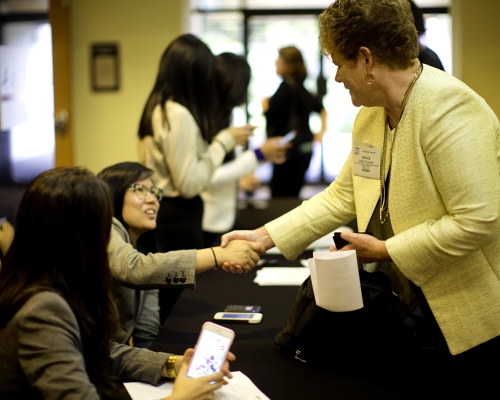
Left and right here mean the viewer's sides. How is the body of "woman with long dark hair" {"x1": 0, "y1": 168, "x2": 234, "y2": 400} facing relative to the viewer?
facing away from the viewer and to the right of the viewer

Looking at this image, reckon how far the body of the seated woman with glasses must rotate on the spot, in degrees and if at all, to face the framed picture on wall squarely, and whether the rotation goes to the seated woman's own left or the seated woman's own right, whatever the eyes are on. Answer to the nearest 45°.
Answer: approximately 135° to the seated woman's own left

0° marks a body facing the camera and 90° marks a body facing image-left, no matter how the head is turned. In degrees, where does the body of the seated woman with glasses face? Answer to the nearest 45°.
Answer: approximately 315°

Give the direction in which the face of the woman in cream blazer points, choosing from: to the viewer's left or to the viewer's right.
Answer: to the viewer's left

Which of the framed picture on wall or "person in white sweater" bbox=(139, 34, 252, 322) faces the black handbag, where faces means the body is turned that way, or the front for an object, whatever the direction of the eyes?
the framed picture on wall

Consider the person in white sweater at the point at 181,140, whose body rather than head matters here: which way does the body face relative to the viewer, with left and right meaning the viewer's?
facing away from the viewer and to the right of the viewer

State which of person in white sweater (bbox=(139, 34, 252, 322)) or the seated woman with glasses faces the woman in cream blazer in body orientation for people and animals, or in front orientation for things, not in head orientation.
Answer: the seated woman with glasses

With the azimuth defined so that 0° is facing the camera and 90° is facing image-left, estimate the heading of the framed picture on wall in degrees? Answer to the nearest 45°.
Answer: approximately 0°

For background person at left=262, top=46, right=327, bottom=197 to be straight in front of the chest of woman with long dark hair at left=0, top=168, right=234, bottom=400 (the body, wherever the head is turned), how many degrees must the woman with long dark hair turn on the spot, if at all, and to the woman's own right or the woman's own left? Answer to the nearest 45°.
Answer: approximately 45° to the woman's own left

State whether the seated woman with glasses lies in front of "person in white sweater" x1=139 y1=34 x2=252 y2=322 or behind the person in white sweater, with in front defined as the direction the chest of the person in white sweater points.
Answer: behind
